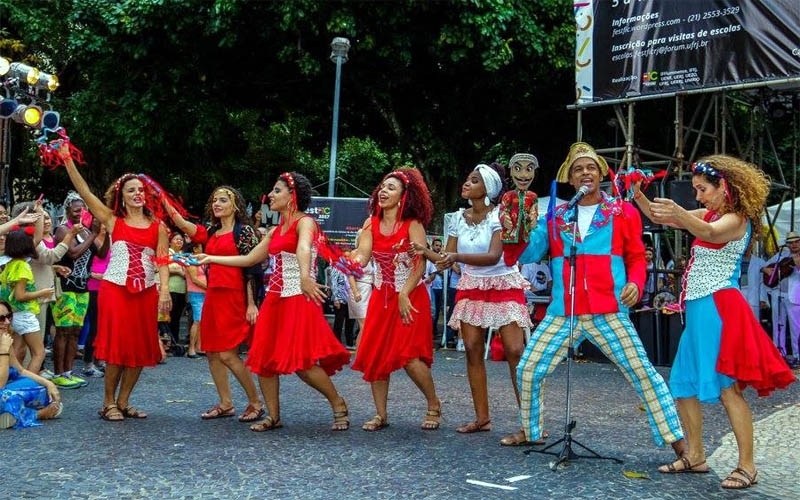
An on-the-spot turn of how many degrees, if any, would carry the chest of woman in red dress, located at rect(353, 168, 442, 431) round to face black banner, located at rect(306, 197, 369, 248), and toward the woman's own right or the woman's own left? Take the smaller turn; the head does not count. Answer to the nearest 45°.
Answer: approximately 135° to the woman's own right

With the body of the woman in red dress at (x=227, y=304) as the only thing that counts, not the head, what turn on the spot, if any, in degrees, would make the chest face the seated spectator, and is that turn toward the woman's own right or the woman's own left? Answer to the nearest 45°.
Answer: approximately 45° to the woman's own right

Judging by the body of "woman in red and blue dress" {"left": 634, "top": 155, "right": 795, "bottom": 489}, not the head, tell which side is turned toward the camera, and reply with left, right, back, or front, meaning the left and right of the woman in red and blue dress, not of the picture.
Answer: left

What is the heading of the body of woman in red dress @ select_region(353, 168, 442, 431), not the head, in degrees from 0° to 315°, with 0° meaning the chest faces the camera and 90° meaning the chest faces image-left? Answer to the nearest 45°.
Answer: approximately 45°

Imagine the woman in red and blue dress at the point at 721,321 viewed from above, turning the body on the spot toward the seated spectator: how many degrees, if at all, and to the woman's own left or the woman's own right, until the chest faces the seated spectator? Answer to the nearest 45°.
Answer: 0° — they already face them

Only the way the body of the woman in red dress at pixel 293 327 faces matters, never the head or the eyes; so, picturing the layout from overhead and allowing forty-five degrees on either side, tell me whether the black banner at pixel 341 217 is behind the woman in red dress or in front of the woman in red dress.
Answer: behind

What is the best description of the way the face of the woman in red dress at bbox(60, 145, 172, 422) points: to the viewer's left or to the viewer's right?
to the viewer's right

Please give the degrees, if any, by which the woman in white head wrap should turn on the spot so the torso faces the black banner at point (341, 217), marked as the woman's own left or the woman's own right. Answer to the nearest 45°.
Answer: approximately 135° to the woman's own right

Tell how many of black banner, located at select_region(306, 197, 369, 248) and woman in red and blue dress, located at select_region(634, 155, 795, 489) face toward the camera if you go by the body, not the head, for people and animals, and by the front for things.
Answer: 1

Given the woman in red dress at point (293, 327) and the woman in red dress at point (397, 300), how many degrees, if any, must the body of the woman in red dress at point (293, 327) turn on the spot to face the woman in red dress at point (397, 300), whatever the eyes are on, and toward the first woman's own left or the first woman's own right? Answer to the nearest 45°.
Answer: approximately 135° to the first woman's own left

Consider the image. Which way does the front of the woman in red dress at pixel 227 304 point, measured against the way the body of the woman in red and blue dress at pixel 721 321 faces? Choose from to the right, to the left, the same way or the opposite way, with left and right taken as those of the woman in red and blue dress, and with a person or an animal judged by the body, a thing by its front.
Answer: to the left

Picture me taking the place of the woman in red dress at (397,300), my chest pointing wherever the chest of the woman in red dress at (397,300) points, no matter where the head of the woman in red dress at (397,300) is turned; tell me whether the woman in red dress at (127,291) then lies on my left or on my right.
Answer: on my right
